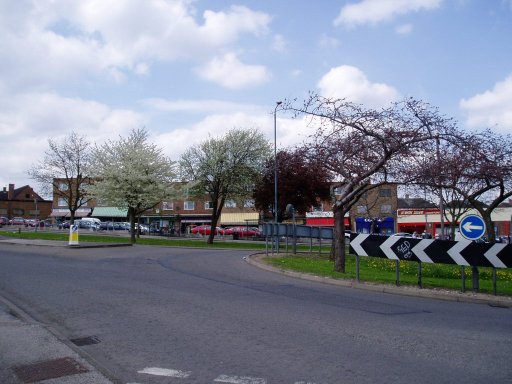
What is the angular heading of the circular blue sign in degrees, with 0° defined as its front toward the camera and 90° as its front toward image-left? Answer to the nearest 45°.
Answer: approximately 0°

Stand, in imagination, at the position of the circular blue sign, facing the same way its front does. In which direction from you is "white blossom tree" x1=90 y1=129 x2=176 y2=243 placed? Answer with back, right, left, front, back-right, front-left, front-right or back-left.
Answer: back-right

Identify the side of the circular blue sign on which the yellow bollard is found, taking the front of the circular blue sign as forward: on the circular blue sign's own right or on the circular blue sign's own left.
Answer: on the circular blue sign's own right
